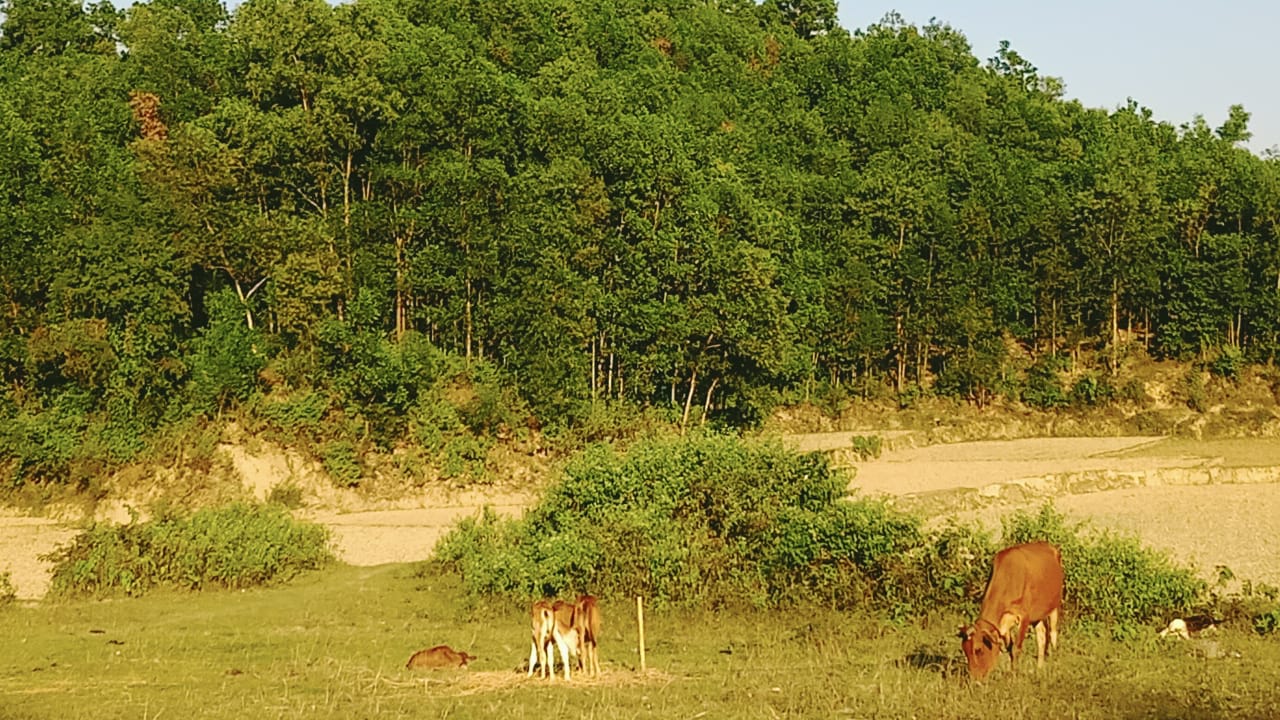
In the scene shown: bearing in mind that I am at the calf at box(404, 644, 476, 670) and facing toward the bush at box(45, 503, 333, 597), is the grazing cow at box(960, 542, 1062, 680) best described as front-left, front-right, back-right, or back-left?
back-right

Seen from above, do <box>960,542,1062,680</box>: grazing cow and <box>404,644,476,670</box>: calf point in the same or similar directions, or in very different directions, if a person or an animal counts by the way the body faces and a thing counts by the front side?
very different directions

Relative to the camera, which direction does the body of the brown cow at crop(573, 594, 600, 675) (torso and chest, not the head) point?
away from the camera

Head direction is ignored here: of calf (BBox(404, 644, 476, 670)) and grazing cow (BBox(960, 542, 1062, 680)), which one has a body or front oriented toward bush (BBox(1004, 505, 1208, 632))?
the calf

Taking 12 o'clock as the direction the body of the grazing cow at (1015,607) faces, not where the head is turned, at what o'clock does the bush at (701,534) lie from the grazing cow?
The bush is roughly at 3 o'clock from the grazing cow.

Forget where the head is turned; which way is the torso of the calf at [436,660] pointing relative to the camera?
to the viewer's right
